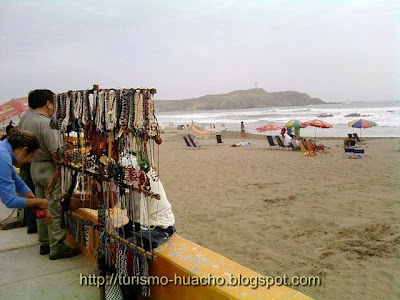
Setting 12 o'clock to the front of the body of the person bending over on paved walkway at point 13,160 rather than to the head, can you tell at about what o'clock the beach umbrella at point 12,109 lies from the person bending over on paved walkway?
The beach umbrella is roughly at 9 o'clock from the person bending over on paved walkway.

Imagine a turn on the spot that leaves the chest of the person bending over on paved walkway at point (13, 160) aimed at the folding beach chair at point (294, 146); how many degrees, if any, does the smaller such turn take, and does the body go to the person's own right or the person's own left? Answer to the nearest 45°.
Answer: approximately 45° to the person's own left

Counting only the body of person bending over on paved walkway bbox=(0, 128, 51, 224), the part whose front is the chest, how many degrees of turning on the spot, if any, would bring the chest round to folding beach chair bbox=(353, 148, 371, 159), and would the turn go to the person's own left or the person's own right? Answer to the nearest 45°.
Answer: approximately 45° to the person's own left

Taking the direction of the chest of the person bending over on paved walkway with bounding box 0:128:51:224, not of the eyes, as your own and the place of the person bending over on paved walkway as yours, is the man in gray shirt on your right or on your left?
on your left

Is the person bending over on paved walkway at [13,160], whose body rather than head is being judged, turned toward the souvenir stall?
yes

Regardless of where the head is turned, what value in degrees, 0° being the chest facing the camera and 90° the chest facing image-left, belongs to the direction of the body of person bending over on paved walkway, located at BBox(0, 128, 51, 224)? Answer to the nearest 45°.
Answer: approximately 270°
